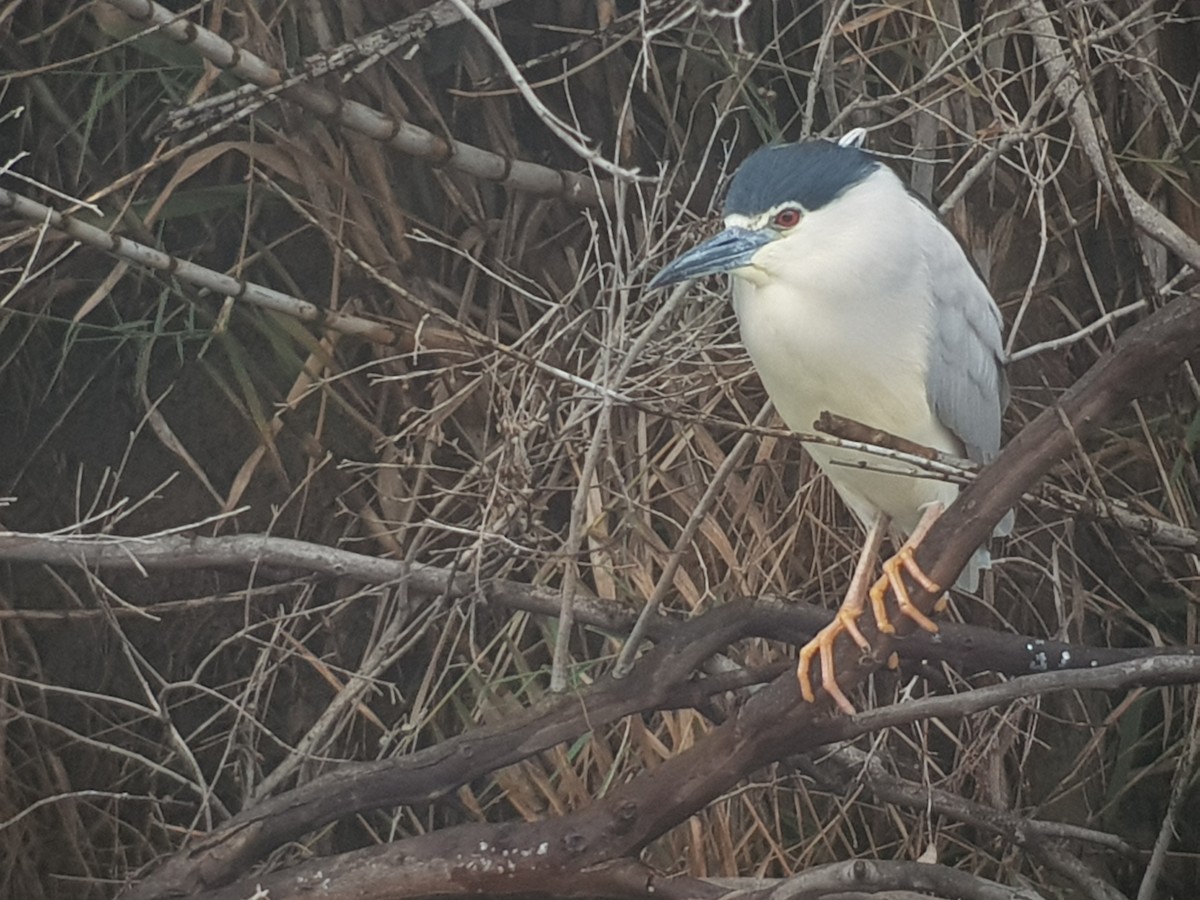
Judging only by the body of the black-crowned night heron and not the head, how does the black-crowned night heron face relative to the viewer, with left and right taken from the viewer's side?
facing the viewer and to the left of the viewer
